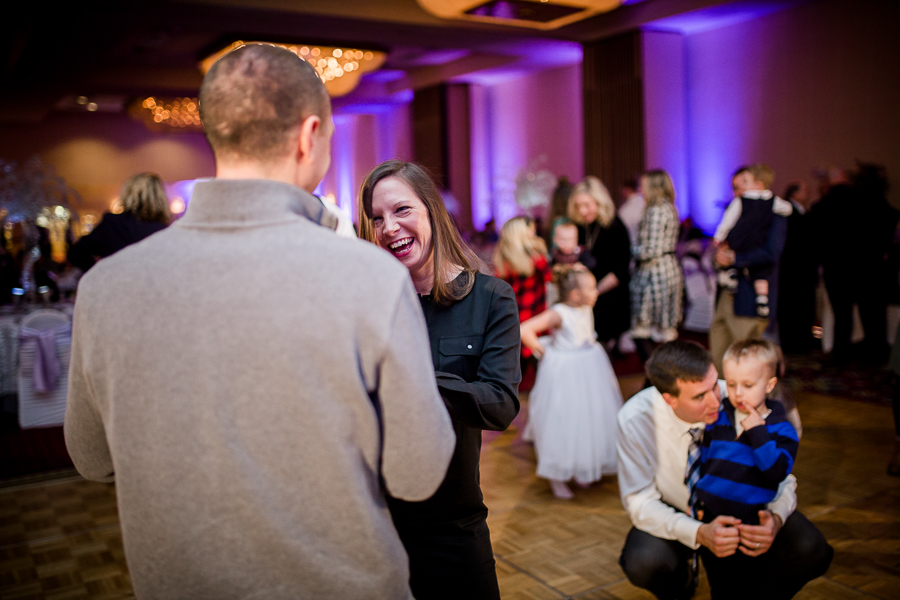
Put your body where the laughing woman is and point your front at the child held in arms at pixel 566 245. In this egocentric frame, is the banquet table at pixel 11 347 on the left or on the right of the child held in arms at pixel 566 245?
left

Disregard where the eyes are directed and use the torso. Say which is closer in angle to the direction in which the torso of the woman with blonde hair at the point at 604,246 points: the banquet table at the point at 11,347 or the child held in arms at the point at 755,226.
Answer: the banquet table

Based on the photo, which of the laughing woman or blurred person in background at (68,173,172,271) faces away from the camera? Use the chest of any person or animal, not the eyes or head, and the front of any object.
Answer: the blurred person in background

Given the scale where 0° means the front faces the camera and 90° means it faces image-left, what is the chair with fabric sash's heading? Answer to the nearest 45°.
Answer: approximately 180°

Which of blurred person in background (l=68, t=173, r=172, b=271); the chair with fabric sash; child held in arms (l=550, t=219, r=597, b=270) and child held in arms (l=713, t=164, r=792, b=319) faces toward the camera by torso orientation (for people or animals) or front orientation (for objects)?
child held in arms (l=550, t=219, r=597, b=270)

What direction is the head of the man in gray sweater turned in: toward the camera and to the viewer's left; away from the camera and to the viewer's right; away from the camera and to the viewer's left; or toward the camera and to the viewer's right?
away from the camera and to the viewer's right

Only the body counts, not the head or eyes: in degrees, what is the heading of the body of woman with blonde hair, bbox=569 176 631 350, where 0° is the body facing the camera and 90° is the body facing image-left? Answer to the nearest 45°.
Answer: approximately 45°

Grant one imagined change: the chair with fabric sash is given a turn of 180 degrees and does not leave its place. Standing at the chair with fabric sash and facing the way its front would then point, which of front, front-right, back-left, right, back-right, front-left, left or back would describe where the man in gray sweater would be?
front

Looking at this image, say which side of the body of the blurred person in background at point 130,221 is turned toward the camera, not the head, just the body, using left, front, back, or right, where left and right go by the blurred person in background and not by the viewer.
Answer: back
